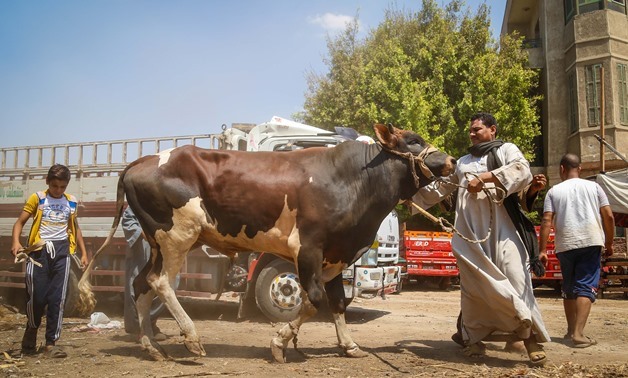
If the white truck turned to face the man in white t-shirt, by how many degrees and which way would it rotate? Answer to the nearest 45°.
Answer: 0° — it already faces them

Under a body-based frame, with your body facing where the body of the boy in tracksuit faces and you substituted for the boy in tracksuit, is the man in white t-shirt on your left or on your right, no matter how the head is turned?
on your left

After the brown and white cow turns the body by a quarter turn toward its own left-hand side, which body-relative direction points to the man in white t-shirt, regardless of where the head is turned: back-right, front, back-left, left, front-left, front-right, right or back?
right

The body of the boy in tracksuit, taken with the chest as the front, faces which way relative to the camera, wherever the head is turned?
toward the camera

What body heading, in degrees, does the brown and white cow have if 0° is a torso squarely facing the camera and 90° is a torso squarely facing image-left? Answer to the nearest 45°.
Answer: approximately 270°

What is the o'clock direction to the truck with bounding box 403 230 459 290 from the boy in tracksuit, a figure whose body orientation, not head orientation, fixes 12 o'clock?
The truck is roughly at 8 o'clock from the boy in tracksuit.

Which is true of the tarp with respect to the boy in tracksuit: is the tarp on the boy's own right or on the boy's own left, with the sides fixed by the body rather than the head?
on the boy's own left

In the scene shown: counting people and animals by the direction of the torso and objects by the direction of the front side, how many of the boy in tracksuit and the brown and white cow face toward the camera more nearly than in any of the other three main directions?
1

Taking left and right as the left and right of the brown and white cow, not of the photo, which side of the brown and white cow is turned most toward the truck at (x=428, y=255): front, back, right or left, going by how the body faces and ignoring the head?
left

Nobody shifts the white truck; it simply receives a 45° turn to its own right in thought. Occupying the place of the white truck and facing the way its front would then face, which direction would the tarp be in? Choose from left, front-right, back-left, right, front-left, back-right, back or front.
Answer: left

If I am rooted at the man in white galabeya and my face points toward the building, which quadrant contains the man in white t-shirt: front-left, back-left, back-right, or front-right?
front-right

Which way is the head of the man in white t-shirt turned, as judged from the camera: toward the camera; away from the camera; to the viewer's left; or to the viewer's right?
away from the camera

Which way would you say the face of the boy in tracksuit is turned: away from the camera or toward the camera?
toward the camera

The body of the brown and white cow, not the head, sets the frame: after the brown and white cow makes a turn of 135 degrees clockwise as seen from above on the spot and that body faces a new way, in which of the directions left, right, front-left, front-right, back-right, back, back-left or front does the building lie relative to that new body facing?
back

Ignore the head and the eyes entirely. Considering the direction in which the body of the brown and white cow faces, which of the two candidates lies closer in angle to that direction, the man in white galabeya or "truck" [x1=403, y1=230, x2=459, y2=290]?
the man in white galabeya

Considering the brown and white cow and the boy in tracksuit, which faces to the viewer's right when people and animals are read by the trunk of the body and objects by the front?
the brown and white cow
